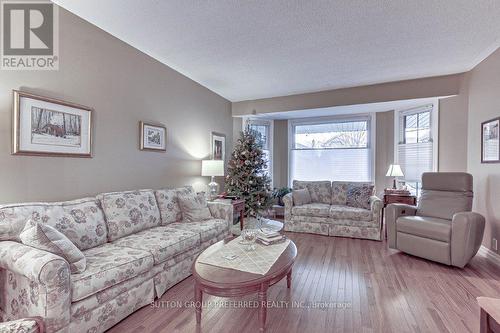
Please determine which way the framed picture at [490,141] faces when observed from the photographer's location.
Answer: facing the viewer and to the left of the viewer

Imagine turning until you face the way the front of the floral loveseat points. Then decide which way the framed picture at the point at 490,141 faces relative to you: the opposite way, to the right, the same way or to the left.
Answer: to the right

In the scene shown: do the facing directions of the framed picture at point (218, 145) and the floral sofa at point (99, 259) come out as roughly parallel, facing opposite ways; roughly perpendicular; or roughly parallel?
roughly parallel

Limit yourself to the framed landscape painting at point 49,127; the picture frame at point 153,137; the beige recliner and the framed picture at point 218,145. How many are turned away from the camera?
0

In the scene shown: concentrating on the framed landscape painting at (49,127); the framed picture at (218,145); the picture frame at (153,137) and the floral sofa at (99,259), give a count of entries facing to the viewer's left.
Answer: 0

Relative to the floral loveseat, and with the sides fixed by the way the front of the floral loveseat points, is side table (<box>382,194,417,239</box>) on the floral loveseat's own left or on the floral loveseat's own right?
on the floral loveseat's own left

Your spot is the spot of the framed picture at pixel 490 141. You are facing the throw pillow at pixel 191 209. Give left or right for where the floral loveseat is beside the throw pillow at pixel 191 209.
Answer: right

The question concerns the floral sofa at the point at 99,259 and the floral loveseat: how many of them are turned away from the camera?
0

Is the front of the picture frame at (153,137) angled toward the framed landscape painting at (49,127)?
no

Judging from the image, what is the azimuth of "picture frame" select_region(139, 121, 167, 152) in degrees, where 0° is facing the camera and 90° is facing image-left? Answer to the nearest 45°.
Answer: approximately 315°

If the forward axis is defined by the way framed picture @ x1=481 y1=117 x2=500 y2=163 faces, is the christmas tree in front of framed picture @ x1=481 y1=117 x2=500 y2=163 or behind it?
in front

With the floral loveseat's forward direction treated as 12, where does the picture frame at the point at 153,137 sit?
The picture frame is roughly at 2 o'clock from the floral loveseat.

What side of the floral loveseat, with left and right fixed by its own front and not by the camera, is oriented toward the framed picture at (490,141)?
left

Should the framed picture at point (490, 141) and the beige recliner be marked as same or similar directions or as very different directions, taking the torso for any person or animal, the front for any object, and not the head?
same or similar directions

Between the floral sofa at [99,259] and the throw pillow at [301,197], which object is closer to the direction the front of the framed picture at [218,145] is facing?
the throw pillow

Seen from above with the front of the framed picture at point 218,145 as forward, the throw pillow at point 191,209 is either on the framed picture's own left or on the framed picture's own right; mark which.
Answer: on the framed picture's own right

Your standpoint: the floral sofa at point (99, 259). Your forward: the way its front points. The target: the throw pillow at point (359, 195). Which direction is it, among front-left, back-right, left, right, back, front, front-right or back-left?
front-left

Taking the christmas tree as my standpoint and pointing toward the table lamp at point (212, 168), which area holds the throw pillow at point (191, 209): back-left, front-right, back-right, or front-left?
front-left

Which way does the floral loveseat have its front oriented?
toward the camera
